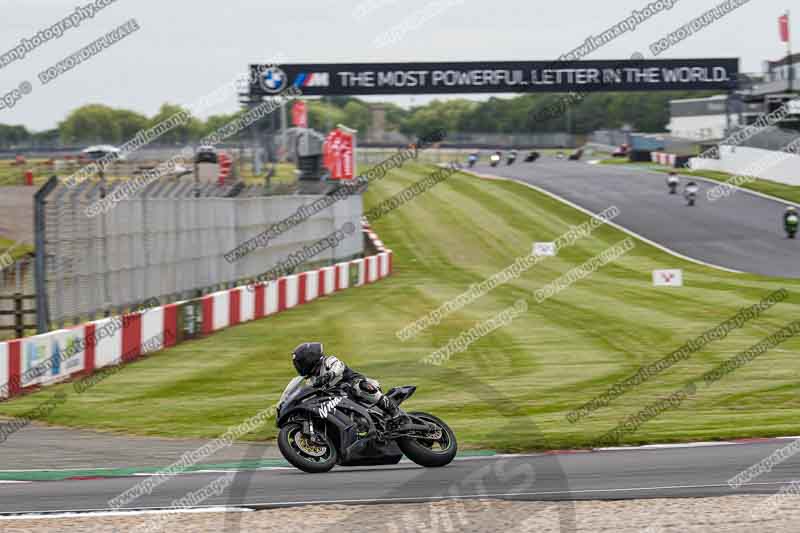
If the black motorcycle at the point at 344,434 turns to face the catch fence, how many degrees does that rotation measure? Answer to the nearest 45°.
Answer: approximately 90° to its right

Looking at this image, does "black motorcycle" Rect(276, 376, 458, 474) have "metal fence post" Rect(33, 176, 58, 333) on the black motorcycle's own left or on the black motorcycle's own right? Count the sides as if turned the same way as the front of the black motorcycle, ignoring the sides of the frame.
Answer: on the black motorcycle's own right

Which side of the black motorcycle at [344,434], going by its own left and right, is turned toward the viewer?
left
